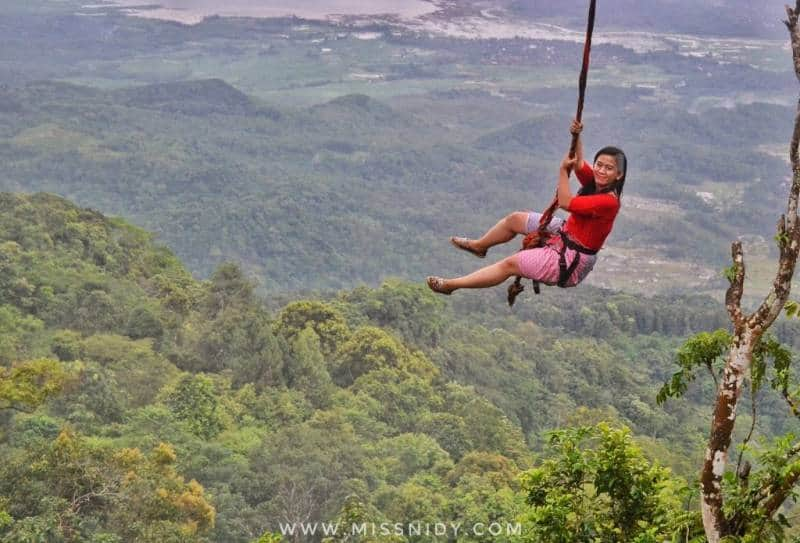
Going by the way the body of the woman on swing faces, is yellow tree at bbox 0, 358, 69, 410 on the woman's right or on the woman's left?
on the woman's right

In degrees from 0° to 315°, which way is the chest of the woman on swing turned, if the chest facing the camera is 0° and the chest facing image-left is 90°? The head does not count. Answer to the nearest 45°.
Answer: approximately 90°

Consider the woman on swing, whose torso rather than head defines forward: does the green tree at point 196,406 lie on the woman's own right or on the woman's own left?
on the woman's own right
